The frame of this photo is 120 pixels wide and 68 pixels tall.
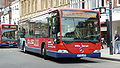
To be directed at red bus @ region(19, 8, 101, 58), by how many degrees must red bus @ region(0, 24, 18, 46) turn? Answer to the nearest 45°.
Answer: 0° — it already faces it

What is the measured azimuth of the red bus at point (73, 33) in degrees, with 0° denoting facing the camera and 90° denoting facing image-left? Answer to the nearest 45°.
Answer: approximately 315°

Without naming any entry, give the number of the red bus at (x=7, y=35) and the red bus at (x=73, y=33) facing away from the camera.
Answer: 0

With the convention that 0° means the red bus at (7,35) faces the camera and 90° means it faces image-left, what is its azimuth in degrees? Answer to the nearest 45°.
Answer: approximately 0°

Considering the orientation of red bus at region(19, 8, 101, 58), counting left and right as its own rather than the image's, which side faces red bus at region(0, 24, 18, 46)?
back
